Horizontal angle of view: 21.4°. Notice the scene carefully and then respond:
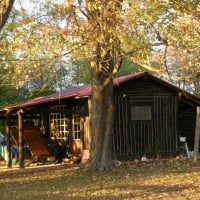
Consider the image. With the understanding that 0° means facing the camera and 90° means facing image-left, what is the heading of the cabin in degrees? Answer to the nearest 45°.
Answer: approximately 45°
